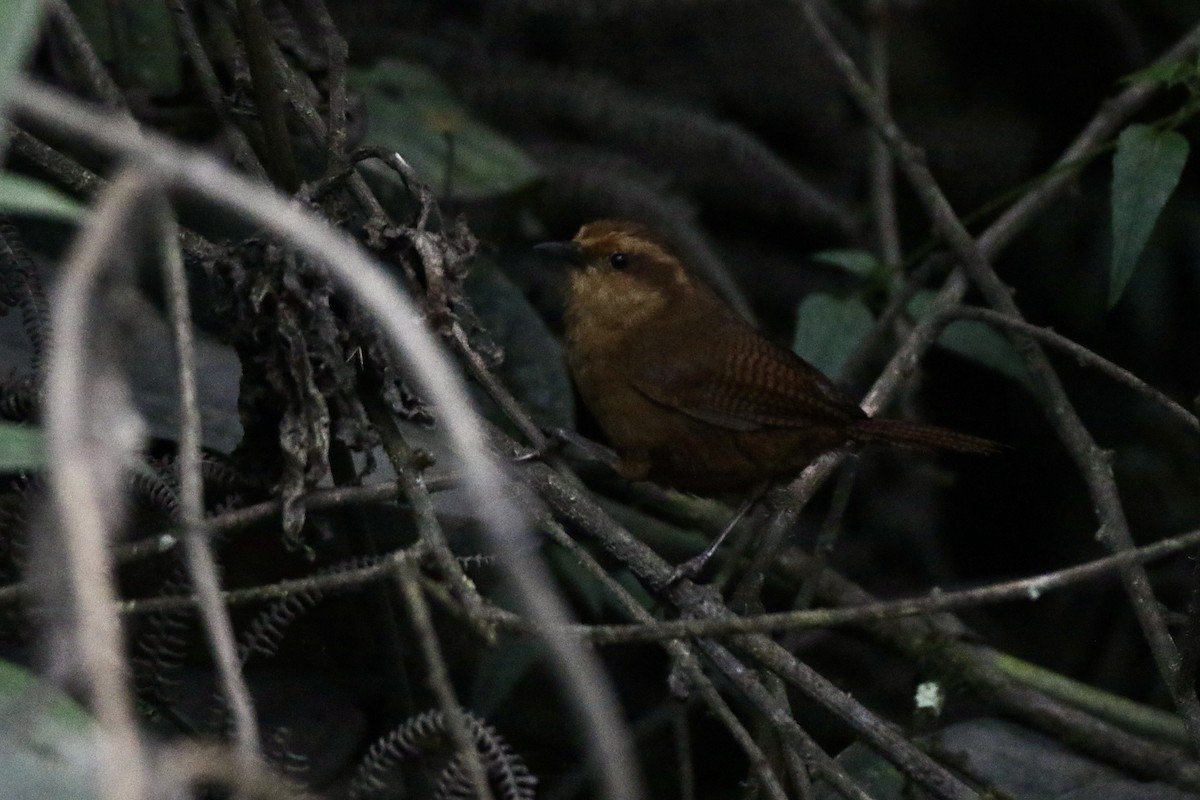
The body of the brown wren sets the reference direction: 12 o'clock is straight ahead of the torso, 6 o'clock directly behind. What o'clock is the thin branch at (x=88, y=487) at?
The thin branch is roughly at 9 o'clock from the brown wren.

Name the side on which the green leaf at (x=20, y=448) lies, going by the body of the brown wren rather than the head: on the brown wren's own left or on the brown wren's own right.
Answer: on the brown wren's own left

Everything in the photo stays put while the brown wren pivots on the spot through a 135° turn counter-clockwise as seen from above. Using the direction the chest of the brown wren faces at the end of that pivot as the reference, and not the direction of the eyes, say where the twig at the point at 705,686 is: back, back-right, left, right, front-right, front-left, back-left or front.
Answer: front-right

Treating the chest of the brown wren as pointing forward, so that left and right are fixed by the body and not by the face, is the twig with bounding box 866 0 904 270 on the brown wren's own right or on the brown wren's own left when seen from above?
on the brown wren's own right

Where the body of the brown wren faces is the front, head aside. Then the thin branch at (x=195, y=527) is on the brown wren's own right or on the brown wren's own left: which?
on the brown wren's own left

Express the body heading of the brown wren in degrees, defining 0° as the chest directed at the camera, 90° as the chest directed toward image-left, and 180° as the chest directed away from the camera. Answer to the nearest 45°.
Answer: approximately 90°

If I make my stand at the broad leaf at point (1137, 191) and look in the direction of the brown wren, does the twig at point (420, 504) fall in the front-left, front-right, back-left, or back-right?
front-left

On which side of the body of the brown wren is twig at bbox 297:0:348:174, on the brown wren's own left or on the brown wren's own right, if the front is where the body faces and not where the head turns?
on the brown wren's own right

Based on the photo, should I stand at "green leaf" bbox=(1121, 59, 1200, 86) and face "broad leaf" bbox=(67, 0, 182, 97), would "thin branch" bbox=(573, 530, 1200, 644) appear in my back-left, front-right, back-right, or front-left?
front-left
